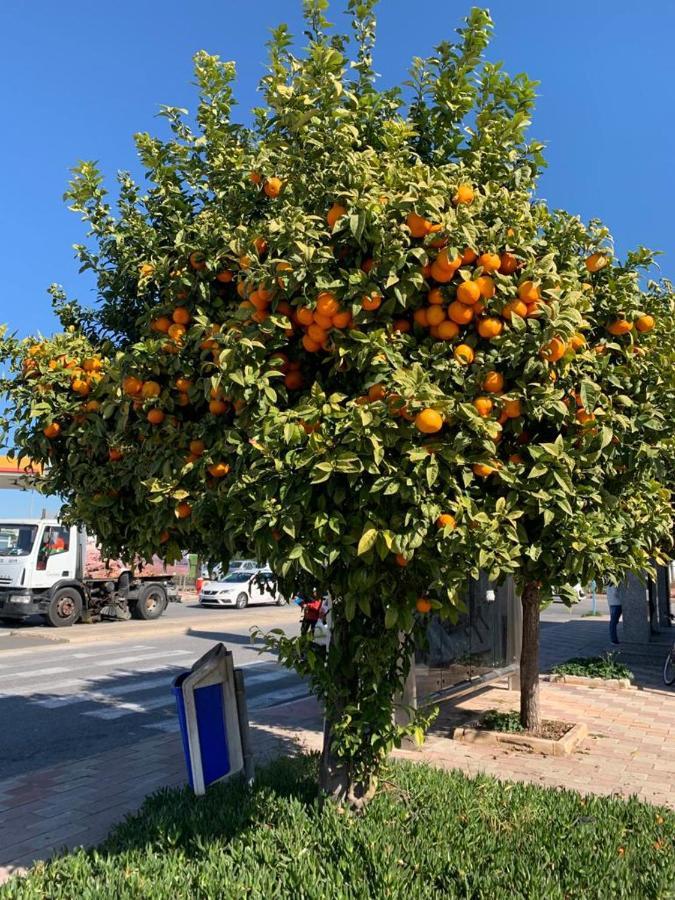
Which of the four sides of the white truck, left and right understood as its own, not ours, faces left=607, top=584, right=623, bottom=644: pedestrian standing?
left

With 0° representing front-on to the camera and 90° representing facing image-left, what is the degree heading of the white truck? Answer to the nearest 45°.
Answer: approximately 45°

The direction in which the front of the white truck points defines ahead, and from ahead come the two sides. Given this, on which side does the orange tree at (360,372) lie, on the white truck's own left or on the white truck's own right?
on the white truck's own left

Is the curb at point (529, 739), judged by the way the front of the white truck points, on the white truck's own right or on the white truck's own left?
on the white truck's own left

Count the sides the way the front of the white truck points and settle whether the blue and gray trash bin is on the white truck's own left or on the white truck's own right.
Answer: on the white truck's own left

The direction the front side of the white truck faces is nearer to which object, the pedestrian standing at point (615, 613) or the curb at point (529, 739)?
the curb
